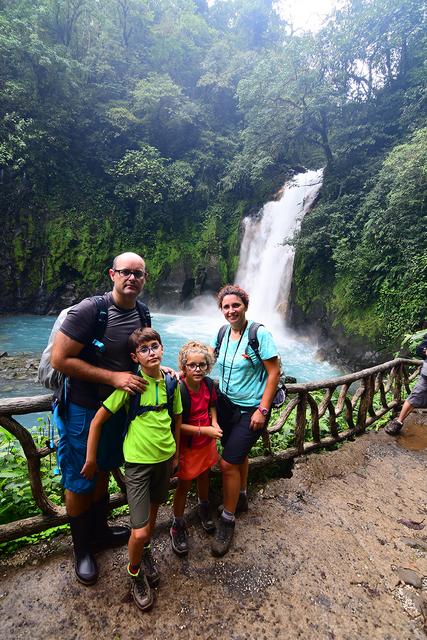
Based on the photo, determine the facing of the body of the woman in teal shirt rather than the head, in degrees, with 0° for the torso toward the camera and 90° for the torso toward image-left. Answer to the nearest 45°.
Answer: approximately 45°

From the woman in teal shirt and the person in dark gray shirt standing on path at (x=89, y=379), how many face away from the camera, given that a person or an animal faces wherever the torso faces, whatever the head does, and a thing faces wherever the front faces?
0

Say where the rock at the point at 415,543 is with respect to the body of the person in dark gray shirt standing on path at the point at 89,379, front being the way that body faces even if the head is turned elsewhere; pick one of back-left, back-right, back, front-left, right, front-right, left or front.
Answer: front-left

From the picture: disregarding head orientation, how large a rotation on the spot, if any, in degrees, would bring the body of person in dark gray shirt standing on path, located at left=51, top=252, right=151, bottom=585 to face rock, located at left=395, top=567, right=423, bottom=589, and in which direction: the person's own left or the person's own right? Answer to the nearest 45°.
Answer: approximately 45° to the person's own left

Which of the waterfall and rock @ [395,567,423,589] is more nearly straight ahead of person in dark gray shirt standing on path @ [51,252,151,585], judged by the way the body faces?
the rock

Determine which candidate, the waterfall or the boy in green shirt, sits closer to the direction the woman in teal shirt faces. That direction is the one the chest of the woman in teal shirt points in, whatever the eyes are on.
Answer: the boy in green shirt
